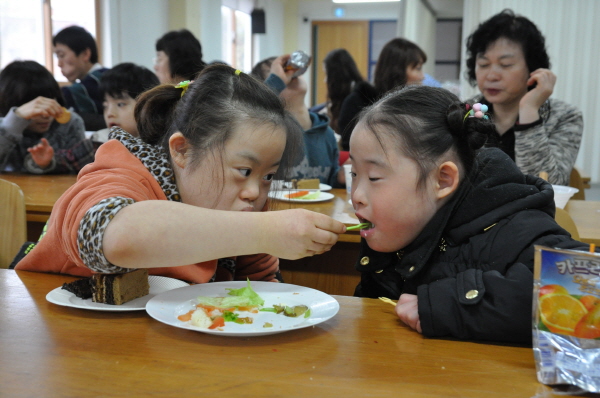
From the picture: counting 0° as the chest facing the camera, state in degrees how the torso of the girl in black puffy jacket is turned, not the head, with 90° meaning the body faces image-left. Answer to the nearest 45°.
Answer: approximately 45°

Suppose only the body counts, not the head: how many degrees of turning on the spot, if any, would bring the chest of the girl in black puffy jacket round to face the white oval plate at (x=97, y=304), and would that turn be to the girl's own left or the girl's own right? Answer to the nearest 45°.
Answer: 0° — they already face it

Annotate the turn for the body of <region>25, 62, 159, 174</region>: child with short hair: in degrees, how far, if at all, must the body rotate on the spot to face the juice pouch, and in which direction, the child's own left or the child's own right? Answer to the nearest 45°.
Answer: approximately 45° to the child's own left

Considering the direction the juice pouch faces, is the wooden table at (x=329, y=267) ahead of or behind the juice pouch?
behind

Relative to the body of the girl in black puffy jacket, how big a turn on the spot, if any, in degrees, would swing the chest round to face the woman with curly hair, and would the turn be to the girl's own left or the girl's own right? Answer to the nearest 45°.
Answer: approximately 135° to the girl's own right

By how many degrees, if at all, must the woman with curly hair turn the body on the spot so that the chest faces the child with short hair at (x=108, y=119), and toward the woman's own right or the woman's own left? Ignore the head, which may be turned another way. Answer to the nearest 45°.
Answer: approximately 45° to the woman's own right
